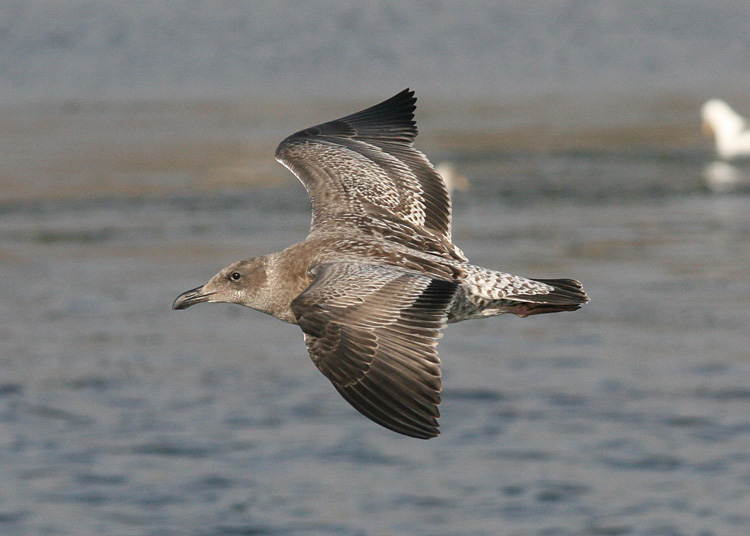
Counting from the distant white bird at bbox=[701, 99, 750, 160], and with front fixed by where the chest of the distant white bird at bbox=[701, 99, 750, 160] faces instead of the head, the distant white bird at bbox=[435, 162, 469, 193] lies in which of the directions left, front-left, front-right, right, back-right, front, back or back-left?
front-left

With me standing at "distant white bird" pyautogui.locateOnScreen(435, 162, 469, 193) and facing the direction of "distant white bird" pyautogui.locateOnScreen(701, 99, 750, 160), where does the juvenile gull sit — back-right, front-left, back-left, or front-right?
back-right

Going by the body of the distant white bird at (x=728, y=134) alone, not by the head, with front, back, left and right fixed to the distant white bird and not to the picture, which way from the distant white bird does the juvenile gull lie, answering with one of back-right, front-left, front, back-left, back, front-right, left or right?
left

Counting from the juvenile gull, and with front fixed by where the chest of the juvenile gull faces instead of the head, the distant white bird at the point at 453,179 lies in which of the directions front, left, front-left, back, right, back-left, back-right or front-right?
right

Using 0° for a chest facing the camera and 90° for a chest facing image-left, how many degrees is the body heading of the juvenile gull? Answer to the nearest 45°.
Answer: approximately 90°

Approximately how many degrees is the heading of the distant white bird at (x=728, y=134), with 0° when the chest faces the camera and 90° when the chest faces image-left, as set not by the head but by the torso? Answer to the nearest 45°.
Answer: approximately 90°

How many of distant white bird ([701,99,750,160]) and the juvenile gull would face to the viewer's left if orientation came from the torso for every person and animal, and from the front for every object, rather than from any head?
2

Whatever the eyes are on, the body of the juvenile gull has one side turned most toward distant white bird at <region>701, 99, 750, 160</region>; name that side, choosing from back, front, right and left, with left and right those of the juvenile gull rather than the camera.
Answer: right
